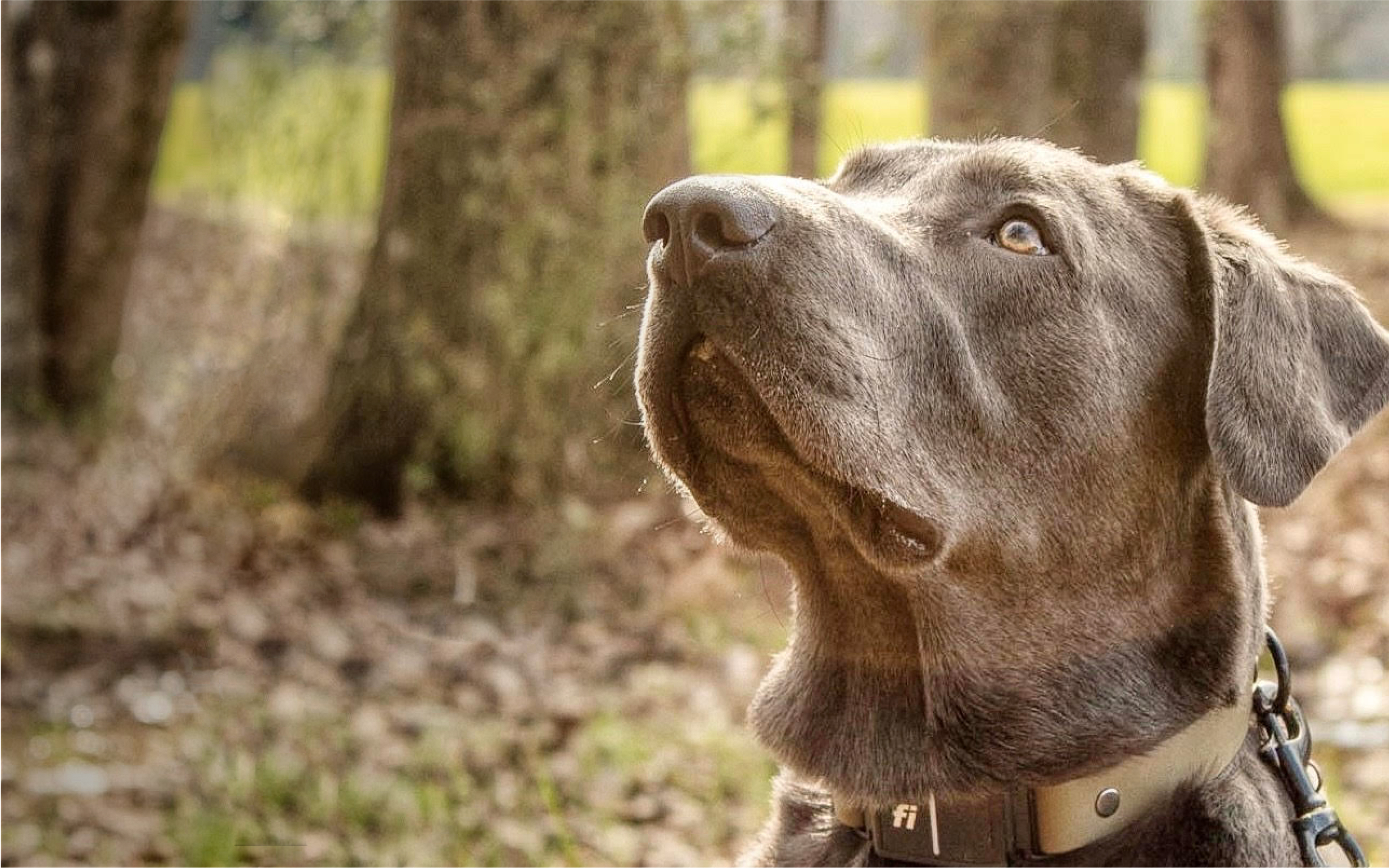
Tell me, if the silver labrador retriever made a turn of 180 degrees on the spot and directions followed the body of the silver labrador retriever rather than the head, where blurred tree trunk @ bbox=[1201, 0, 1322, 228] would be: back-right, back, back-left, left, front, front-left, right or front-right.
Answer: front-left

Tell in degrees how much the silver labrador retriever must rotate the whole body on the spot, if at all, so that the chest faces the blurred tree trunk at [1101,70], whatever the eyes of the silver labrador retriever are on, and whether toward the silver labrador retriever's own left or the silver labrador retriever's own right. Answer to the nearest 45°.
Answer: approximately 135° to the silver labrador retriever's own right

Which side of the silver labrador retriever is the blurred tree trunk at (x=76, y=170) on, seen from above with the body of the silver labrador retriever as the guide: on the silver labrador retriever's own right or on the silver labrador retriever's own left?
on the silver labrador retriever's own right

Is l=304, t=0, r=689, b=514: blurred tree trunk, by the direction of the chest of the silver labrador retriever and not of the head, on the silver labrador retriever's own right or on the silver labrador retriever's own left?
on the silver labrador retriever's own right

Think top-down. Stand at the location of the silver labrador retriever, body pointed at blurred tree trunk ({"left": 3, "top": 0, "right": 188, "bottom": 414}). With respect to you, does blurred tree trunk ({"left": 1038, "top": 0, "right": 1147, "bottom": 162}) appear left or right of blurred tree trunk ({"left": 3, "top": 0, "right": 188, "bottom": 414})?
right

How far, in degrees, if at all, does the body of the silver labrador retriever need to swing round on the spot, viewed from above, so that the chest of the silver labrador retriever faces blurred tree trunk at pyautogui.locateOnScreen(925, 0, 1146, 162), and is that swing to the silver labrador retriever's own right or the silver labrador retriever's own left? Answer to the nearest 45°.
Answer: approximately 135° to the silver labrador retriever's own right

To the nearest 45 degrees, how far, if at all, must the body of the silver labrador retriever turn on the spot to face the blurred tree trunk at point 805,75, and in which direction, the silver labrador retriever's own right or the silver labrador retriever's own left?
approximately 135° to the silver labrador retriever's own right

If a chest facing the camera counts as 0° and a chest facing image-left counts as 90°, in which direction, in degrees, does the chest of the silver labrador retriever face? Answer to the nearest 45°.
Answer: approximately 45°
